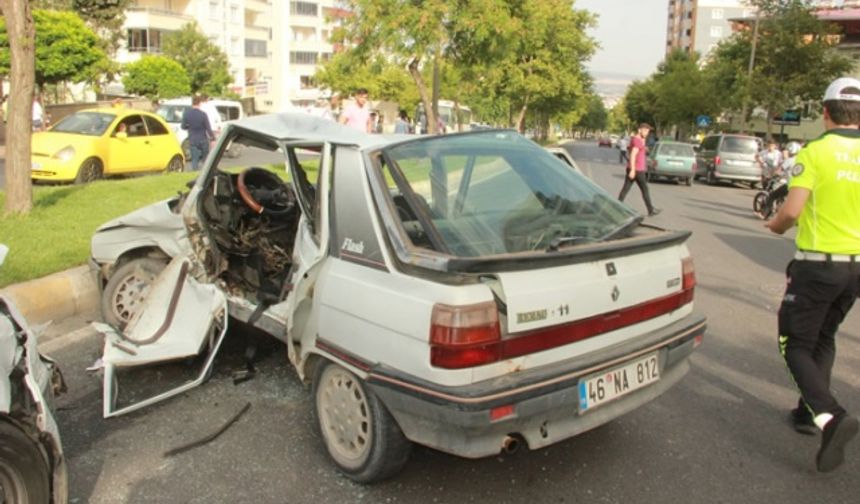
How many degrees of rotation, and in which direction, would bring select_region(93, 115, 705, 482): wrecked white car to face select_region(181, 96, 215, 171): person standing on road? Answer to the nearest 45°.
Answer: approximately 45° to its right

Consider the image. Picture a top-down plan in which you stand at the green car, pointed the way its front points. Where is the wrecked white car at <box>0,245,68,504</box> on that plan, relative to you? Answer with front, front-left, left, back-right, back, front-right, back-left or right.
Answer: back

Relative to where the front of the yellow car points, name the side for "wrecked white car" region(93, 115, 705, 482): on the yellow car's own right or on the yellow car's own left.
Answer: on the yellow car's own left

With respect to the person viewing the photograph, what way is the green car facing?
facing away from the viewer

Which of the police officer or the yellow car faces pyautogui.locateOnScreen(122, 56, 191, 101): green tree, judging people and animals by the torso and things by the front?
the police officer

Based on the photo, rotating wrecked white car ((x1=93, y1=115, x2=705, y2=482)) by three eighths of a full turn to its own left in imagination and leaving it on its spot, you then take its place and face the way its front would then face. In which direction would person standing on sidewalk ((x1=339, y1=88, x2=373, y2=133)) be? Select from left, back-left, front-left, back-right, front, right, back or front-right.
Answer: back

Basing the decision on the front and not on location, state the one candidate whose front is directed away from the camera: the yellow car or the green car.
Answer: the green car

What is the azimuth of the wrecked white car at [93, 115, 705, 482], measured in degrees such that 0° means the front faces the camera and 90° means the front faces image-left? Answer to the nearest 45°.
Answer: approximately 135°

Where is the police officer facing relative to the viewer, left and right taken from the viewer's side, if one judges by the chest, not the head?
facing away from the viewer and to the left of the viewer

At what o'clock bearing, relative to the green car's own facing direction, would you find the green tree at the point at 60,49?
The green tree is roughly at 9 o'clock from the green car.

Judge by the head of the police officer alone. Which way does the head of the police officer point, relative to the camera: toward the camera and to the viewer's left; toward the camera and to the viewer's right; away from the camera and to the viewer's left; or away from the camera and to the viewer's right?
away from the camera and to the viewer's left

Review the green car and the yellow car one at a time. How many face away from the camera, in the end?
1

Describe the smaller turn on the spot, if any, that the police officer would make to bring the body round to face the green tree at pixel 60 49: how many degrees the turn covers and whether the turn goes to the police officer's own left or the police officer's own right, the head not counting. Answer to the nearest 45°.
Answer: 0° — they already face it

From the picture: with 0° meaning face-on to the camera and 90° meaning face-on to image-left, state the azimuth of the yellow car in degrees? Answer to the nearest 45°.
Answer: approximately 45°
